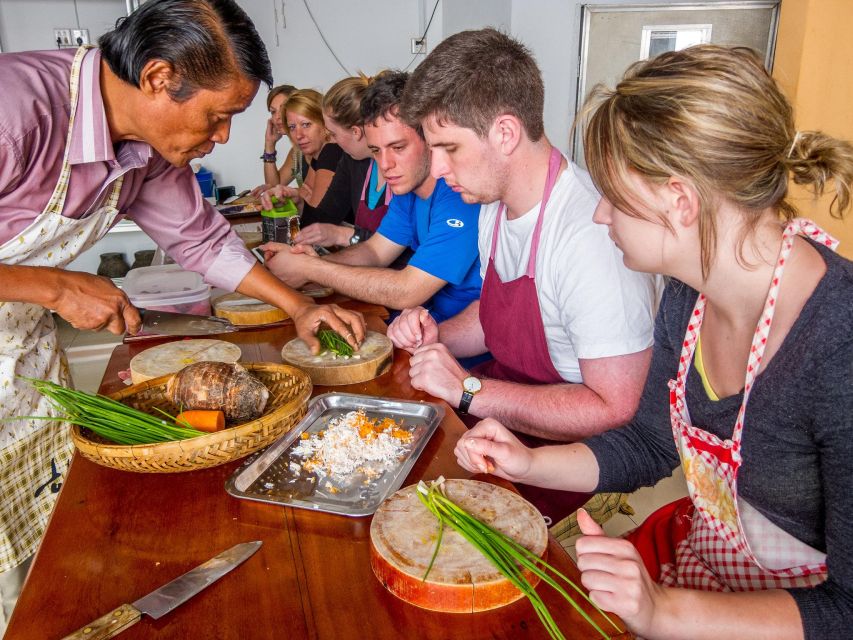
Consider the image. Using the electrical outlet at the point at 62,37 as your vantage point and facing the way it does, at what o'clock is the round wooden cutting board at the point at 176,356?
The round wooden cutting board is roughly at 12 o'clock from the electrical outlet.

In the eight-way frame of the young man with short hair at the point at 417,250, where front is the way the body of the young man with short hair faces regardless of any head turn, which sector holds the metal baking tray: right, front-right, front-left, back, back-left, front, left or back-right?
front-left

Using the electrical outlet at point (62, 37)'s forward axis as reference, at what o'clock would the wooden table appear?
The wooden table is roughly at 12 o'clock from the electrical outlet.

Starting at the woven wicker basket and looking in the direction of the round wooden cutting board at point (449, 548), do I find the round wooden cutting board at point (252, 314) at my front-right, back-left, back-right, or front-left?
back-left

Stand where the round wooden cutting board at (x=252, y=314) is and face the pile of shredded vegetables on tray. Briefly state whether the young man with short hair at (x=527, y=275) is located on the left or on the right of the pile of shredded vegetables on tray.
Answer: left

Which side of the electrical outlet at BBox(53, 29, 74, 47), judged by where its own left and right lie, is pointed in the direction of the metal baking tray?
front

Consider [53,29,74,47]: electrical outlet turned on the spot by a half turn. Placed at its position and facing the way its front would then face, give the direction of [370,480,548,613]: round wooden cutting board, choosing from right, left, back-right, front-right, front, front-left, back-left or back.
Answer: back

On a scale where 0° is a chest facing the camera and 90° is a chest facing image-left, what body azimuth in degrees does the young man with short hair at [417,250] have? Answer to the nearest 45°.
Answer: approximately 45°

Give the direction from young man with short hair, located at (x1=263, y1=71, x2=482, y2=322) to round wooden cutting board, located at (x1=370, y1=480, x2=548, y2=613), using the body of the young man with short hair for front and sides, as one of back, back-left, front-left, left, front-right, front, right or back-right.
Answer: front-left

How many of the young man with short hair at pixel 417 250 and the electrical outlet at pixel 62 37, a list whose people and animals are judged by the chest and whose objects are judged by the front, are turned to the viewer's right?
0

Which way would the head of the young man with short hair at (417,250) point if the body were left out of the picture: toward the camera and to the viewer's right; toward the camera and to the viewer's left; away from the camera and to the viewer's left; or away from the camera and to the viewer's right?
toward the camera and to the viewer's left

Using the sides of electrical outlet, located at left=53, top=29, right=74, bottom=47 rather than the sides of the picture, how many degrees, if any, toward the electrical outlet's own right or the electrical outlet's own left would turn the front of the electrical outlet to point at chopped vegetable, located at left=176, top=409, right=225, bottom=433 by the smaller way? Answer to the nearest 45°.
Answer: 0° — it already faces it

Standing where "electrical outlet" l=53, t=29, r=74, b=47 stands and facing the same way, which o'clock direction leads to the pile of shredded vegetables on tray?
The pile of shredded vegetables on tray is roughly at 12 o'clock from the electrical outlet.

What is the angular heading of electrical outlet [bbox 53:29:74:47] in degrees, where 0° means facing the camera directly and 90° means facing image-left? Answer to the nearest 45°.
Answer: approximately 0°

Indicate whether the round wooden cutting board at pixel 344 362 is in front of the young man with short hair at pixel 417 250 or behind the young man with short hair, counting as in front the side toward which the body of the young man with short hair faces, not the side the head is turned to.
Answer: in front
